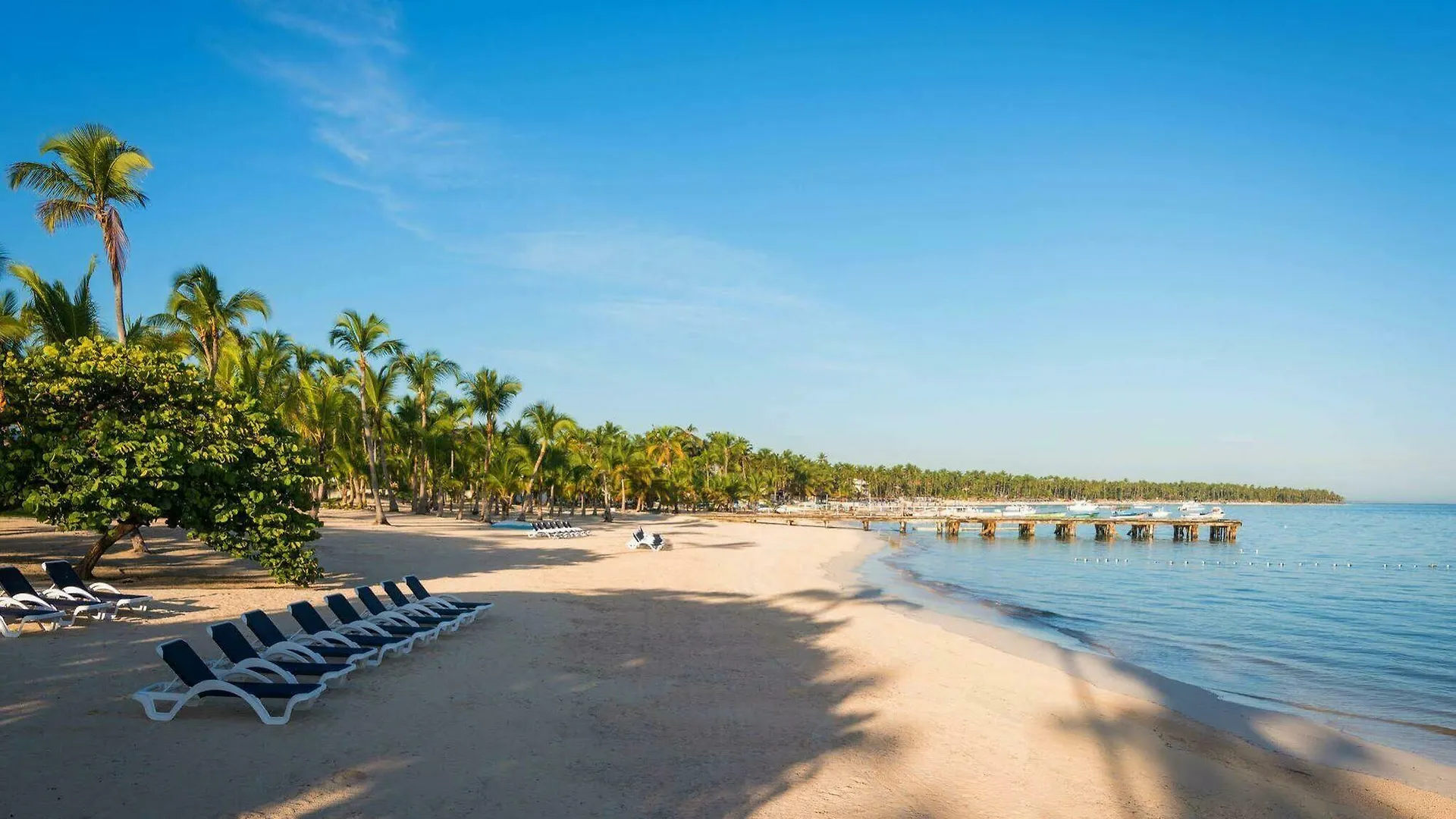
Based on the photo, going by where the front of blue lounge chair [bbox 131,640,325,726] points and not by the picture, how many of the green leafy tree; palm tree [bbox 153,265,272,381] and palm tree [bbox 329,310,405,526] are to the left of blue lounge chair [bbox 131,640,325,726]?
3

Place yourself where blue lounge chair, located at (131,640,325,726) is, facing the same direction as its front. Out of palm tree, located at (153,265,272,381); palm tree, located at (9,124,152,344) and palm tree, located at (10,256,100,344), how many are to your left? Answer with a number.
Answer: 3

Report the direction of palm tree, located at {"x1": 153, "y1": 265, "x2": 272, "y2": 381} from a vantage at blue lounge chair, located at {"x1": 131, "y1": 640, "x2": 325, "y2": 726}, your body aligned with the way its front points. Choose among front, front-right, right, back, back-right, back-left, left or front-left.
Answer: left

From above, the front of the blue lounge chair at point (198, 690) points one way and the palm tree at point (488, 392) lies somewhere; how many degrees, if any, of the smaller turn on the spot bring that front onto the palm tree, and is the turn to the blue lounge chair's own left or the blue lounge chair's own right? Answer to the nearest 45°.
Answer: approximately 90° to the blue lounge chair's own left

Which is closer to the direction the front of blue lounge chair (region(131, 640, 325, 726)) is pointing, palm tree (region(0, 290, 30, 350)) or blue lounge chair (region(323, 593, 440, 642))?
the blue lounge chair

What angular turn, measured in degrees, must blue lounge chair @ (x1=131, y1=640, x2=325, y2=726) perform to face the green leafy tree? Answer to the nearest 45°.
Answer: approximately 90° to its left

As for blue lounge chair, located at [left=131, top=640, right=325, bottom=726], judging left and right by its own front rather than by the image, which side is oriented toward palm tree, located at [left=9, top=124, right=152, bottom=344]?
left

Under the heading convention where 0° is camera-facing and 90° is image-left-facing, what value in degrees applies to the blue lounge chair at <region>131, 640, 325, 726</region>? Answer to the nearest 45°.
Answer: approximately 270°

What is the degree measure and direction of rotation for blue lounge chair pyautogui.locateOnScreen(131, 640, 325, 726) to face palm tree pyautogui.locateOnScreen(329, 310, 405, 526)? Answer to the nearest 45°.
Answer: approximately 90° to its left

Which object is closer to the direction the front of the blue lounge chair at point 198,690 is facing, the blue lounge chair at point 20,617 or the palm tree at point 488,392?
the palm tree

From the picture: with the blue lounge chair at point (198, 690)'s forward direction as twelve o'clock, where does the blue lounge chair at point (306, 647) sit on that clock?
the blue lounge chair at point (306, 647) is roughly at 10 o'clock from the blue lounge chair at point (198, 690).

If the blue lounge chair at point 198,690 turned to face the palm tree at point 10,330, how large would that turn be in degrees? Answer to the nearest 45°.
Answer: approximately 90° to its left
